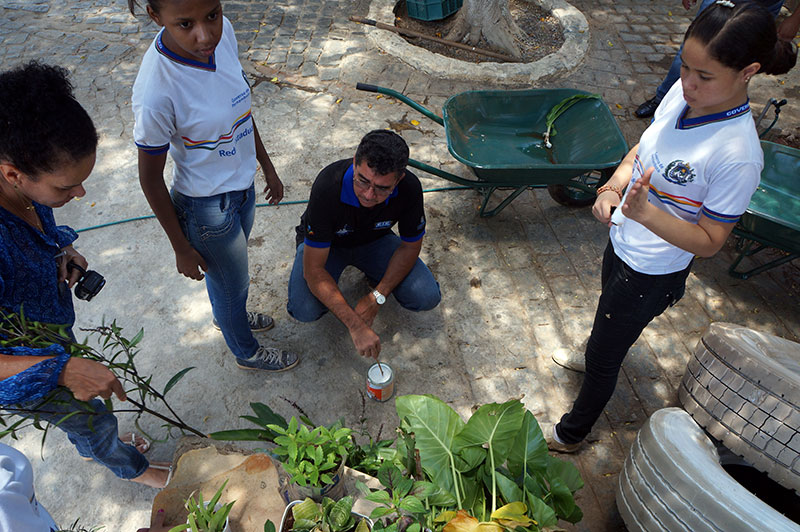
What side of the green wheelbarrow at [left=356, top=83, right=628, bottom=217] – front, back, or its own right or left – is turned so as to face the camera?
right

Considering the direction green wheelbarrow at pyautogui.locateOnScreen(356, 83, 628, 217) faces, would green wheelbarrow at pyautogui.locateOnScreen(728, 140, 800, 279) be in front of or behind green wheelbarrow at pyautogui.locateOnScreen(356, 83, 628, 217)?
in front

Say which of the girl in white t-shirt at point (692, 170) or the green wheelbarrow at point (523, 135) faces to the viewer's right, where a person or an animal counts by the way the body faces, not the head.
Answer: the green wheelbarrow

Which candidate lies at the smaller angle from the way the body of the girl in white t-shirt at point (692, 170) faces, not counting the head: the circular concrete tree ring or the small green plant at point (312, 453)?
the small green plant

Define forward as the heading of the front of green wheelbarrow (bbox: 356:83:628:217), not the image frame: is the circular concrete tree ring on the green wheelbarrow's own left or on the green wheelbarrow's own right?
on the green wheelbarrow's own left

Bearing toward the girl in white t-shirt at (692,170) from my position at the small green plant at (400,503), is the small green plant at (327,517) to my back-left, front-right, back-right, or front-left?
back-left

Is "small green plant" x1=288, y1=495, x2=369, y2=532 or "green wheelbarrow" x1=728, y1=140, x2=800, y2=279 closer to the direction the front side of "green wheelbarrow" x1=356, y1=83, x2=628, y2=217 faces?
the green wheelbarrow

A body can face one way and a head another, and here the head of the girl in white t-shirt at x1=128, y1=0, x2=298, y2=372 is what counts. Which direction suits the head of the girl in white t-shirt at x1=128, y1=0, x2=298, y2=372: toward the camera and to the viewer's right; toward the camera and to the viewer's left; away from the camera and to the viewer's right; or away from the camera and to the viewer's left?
toward the camera and to the viewer's right

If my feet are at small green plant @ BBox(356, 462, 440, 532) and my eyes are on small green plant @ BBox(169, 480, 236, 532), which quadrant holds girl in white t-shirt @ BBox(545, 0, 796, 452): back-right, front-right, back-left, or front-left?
back-right

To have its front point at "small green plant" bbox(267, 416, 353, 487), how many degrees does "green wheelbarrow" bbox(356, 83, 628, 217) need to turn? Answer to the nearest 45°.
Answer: approximately 90° to its right

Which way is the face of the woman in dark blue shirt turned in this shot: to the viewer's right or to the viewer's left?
to the viewer's right

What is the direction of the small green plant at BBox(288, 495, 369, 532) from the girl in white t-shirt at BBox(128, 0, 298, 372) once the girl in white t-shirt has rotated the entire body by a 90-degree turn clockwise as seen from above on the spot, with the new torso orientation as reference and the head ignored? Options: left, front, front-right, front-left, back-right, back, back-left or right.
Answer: front-left

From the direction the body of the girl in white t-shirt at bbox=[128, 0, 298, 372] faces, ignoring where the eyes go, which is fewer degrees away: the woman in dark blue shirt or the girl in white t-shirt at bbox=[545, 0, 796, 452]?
the girl in white t-shirt

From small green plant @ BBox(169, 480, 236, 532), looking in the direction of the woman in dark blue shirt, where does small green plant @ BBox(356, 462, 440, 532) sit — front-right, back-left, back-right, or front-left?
back-right

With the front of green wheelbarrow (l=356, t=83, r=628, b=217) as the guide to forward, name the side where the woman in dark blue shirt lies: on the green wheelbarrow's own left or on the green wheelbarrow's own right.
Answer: on the green wheelbarrow's own right

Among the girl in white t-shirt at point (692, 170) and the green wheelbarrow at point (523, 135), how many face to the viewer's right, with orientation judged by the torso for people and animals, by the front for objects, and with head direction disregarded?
1
